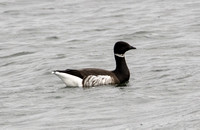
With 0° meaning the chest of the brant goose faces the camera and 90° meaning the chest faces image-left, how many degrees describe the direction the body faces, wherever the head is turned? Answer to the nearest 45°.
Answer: approximately 270°
